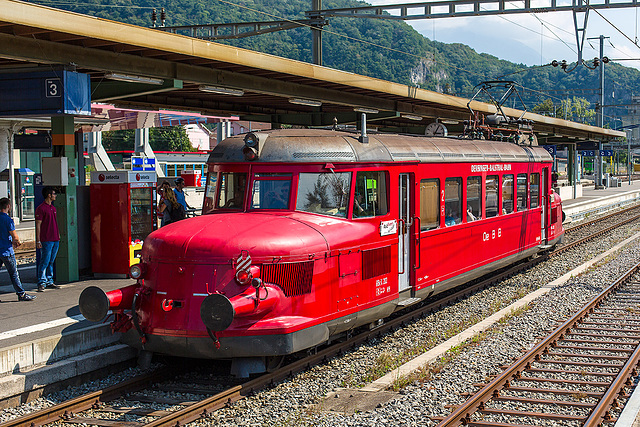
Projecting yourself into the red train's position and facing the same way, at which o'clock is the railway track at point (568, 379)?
The railway track is roughly at 10 o'clock from the red train.

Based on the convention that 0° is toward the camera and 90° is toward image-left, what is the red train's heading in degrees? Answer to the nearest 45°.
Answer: approximately 45°

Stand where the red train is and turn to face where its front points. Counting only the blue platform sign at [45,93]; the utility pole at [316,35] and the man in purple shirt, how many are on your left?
0

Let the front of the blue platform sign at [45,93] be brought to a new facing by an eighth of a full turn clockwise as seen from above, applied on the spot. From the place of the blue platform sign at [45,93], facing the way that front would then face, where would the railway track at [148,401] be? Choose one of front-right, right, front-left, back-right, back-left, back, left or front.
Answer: left

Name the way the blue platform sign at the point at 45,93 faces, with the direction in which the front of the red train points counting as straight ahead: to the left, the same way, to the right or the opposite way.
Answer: the same way

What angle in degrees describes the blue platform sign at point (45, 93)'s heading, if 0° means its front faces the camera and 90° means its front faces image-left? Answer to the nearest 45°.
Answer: approximately 45°

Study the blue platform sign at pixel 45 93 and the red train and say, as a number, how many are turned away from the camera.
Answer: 0

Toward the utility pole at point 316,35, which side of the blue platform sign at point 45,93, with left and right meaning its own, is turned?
back

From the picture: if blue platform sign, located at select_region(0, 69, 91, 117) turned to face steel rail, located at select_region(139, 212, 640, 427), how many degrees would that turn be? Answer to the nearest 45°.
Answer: approximately 90° to its left

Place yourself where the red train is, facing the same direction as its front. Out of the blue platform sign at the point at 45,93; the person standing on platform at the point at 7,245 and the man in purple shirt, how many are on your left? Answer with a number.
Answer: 0

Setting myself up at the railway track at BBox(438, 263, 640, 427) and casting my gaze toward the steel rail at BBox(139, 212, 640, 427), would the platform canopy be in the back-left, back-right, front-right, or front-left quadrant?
front-right

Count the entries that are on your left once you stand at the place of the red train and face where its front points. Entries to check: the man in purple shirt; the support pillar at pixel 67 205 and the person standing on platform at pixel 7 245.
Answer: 0

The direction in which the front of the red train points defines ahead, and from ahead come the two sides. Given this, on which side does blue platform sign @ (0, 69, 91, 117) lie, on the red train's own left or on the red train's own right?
on the red train's own right
